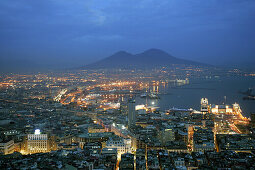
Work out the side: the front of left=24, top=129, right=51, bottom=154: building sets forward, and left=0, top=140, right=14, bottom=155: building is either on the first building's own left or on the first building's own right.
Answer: on the first building's own right

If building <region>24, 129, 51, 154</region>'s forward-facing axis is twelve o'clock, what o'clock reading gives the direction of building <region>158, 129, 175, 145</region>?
building <region>158, 129, 175, 145</region> is roughly at 9 o'clock from building <region>24, 129, 51, 154</region>.

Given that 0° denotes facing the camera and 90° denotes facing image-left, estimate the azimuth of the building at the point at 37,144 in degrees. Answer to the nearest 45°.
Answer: approximately 0°

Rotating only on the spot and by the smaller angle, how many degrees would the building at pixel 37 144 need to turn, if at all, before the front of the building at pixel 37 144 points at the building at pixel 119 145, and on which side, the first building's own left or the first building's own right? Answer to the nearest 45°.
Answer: approximately 45° to the first building's own left

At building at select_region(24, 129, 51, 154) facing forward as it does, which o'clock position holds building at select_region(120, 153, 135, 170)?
building at select_region(120, 153, 135, 170) is roughly at 11 o'clock from building at select_region(24, 129, 51, 154).
